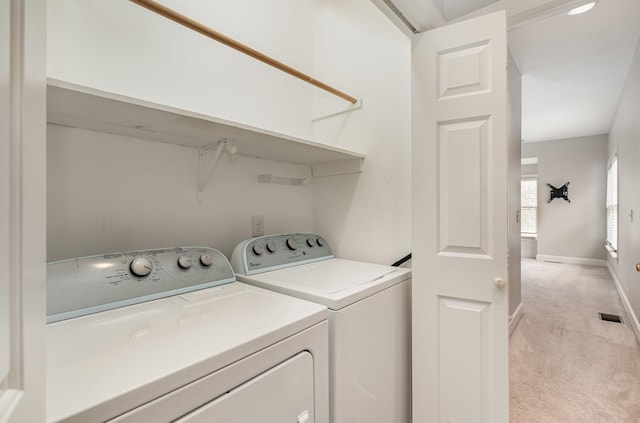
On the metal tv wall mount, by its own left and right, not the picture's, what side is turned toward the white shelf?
front

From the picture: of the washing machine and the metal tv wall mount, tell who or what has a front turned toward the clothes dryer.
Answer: the metal tv wall mount

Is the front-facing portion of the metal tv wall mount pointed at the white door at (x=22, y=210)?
yes

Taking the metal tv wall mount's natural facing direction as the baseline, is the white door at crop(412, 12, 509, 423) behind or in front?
in front

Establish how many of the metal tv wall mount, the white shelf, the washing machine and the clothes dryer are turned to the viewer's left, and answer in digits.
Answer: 0

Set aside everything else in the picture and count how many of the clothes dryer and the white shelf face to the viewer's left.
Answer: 0

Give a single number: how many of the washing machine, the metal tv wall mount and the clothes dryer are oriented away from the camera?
0

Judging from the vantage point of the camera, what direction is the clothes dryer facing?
facing the viewer and to the right of the viewer

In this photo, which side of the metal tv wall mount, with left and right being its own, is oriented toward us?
front

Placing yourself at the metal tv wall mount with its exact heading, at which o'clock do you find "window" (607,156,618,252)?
The window is roughly at 11 o'clock from the metal tv wall mount.
